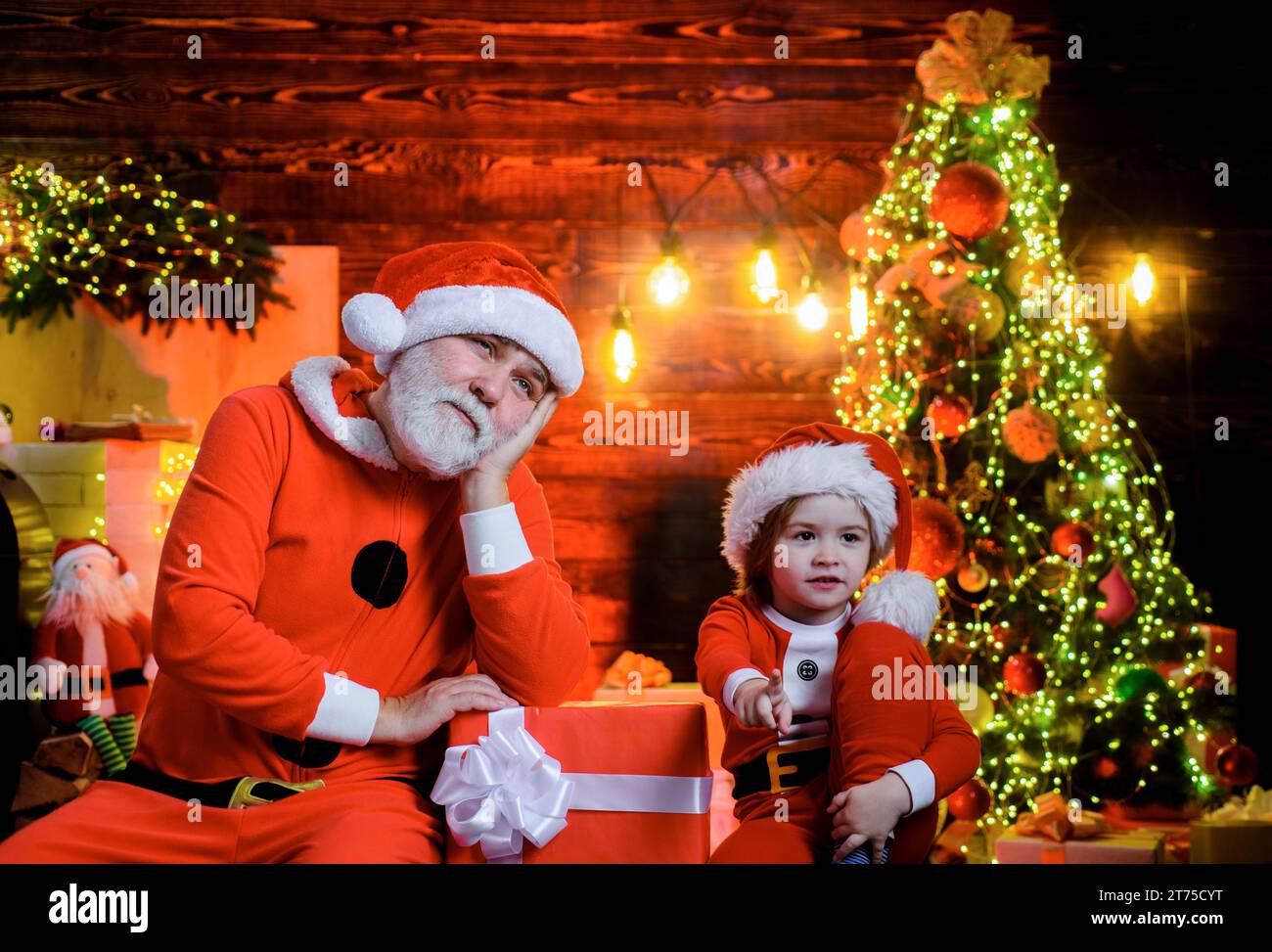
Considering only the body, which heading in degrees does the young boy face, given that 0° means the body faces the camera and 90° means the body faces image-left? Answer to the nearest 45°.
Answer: approximately 0°

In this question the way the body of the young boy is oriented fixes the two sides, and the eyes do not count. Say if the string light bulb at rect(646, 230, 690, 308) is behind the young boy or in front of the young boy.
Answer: behind

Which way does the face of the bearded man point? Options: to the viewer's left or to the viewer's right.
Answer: to the viewer's right

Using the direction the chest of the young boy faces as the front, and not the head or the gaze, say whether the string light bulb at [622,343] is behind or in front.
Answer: behind

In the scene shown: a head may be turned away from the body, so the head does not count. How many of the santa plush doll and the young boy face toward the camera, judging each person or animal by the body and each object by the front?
2

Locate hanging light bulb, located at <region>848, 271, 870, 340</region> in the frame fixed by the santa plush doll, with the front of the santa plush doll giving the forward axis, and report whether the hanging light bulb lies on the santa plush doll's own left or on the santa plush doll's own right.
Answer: on the santa plush doll's own left
